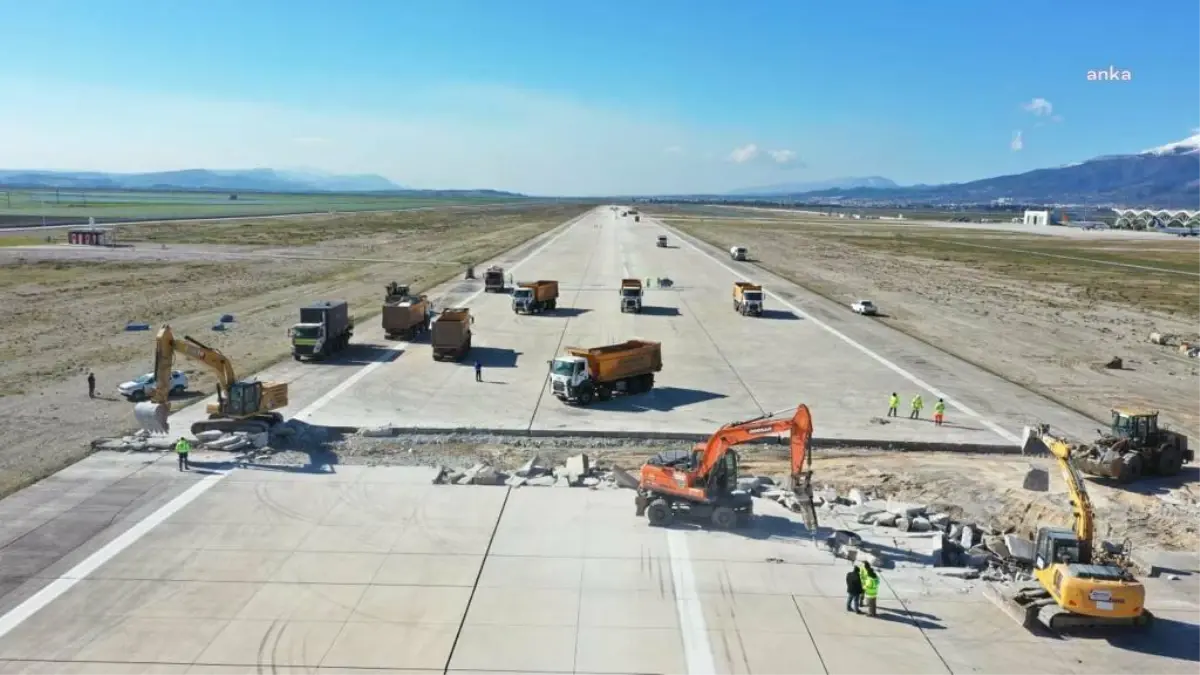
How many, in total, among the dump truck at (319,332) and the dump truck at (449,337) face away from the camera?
1

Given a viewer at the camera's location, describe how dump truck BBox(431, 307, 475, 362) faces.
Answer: facing away from the viewer

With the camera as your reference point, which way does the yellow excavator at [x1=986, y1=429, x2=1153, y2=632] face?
facing away from the viewer and to the left of the viewer

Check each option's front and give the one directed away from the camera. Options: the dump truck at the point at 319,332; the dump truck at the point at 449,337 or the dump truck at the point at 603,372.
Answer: the dump truck at the point at 449,337

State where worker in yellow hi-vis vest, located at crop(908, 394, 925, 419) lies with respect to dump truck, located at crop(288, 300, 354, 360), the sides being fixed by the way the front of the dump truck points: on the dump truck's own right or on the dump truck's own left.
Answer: on the dump truck's own left

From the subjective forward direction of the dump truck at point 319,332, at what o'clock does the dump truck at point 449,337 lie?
the dump truck at point 449,337 is roughly at 8 o'clock from the dump truck at point 319,332.

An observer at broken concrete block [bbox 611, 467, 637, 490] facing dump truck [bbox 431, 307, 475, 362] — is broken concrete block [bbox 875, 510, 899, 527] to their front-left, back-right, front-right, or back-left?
back-right

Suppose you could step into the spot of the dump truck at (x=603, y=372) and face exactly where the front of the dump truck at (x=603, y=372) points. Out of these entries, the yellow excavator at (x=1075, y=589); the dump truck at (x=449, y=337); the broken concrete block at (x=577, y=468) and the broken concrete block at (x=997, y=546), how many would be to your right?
1

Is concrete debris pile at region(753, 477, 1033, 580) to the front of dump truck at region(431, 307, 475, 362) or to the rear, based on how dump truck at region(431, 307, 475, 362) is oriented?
to the rear

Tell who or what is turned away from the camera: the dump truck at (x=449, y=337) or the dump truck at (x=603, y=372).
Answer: the dump truck at (x=449, y=337)

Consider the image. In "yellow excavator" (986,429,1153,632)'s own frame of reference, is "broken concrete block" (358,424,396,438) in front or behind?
in front

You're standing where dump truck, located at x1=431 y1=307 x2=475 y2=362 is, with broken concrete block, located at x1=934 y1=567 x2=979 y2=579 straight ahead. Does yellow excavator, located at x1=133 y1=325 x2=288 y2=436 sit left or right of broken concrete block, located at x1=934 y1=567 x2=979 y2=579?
right

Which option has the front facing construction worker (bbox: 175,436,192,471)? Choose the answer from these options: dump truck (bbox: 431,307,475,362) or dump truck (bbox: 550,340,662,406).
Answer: dump truck (bbox: 550,340,662,406)

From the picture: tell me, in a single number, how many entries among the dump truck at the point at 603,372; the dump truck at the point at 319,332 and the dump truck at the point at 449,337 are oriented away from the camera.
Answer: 1

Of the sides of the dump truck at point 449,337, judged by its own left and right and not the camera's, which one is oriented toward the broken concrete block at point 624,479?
back
